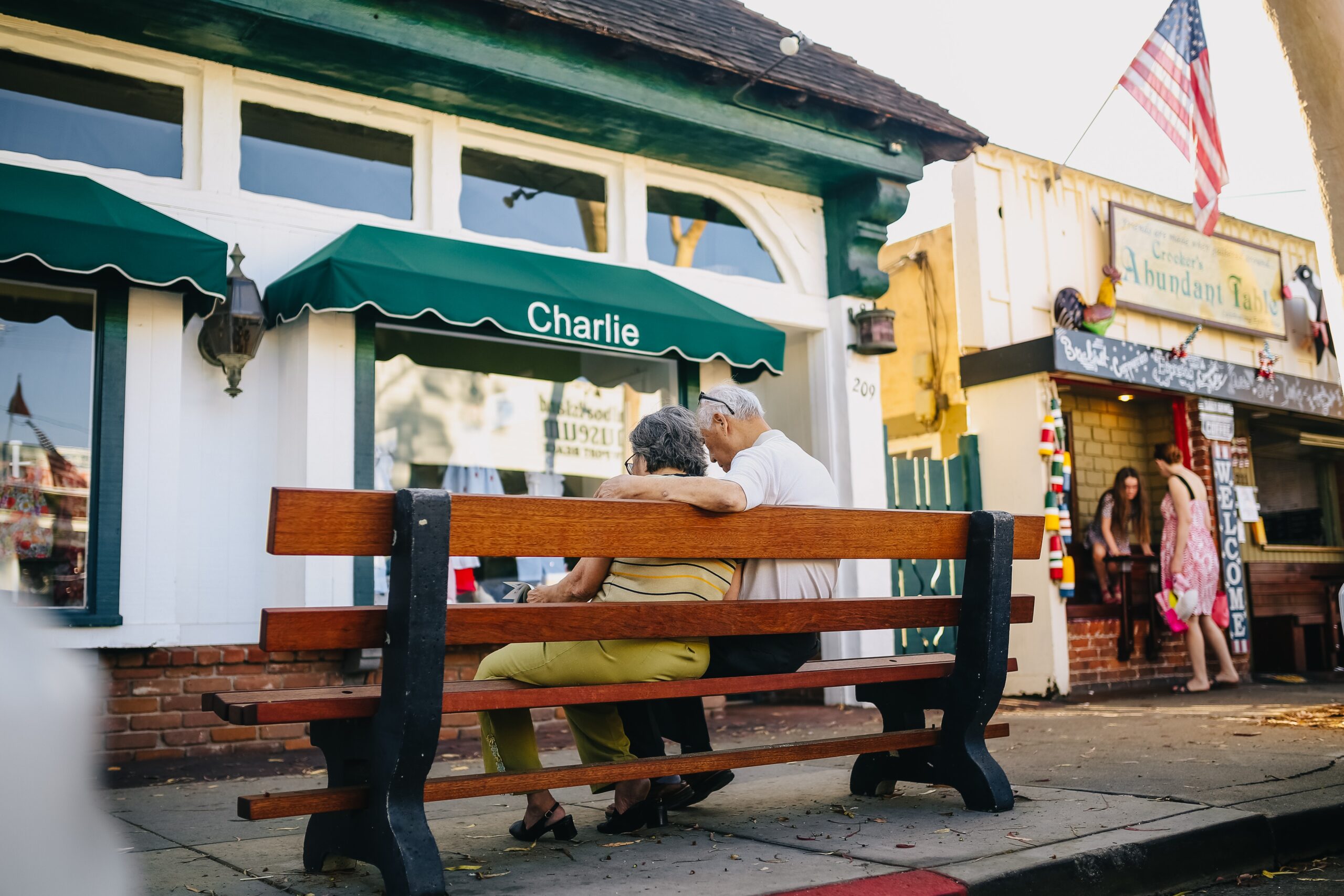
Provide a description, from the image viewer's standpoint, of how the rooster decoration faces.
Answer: facing to the right of the viewer

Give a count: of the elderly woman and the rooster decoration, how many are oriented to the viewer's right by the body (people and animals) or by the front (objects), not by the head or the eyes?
1

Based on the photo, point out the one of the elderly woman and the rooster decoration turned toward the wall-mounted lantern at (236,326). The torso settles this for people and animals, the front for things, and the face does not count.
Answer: the elderly woman

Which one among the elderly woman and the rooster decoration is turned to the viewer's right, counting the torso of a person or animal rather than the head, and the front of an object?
the rooster decoration

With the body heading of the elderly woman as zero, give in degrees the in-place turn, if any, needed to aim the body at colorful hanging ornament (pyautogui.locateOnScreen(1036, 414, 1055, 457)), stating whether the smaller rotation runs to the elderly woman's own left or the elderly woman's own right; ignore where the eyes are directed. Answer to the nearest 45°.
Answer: approximately 90° to the elderly woman's own right

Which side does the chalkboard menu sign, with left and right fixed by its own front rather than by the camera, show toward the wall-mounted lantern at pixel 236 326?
right

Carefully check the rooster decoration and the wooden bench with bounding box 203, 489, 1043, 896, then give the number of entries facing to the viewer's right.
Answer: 1

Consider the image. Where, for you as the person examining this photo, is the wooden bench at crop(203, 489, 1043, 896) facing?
facing away from the viewer and to the left of the viewer

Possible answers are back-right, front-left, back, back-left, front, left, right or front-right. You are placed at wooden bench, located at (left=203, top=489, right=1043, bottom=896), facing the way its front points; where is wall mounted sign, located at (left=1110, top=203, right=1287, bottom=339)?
right

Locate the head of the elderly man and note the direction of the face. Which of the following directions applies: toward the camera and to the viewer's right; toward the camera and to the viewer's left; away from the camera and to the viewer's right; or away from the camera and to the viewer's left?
away from the camera and to the viewer's left

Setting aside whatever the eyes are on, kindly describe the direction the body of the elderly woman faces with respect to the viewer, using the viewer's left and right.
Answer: facing away from the viewer and to the left of the viewer
